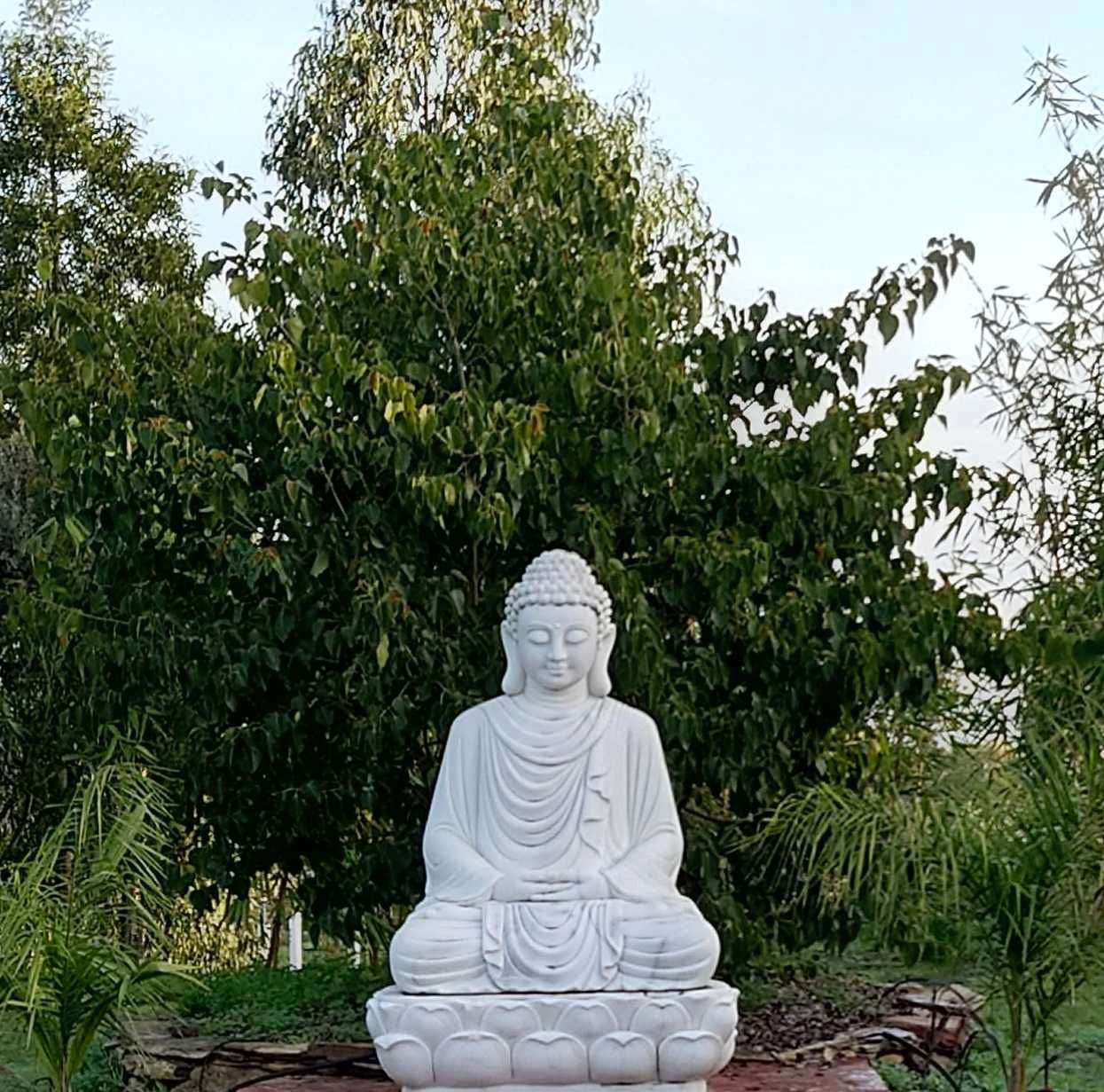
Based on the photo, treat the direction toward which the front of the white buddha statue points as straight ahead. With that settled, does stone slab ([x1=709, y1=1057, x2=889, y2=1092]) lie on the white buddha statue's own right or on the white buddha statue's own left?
on the white buddha statue's own left

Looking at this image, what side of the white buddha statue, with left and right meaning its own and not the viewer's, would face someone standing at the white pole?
back

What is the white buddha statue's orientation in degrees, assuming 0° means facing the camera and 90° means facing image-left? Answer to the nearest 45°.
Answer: approximately 0°
